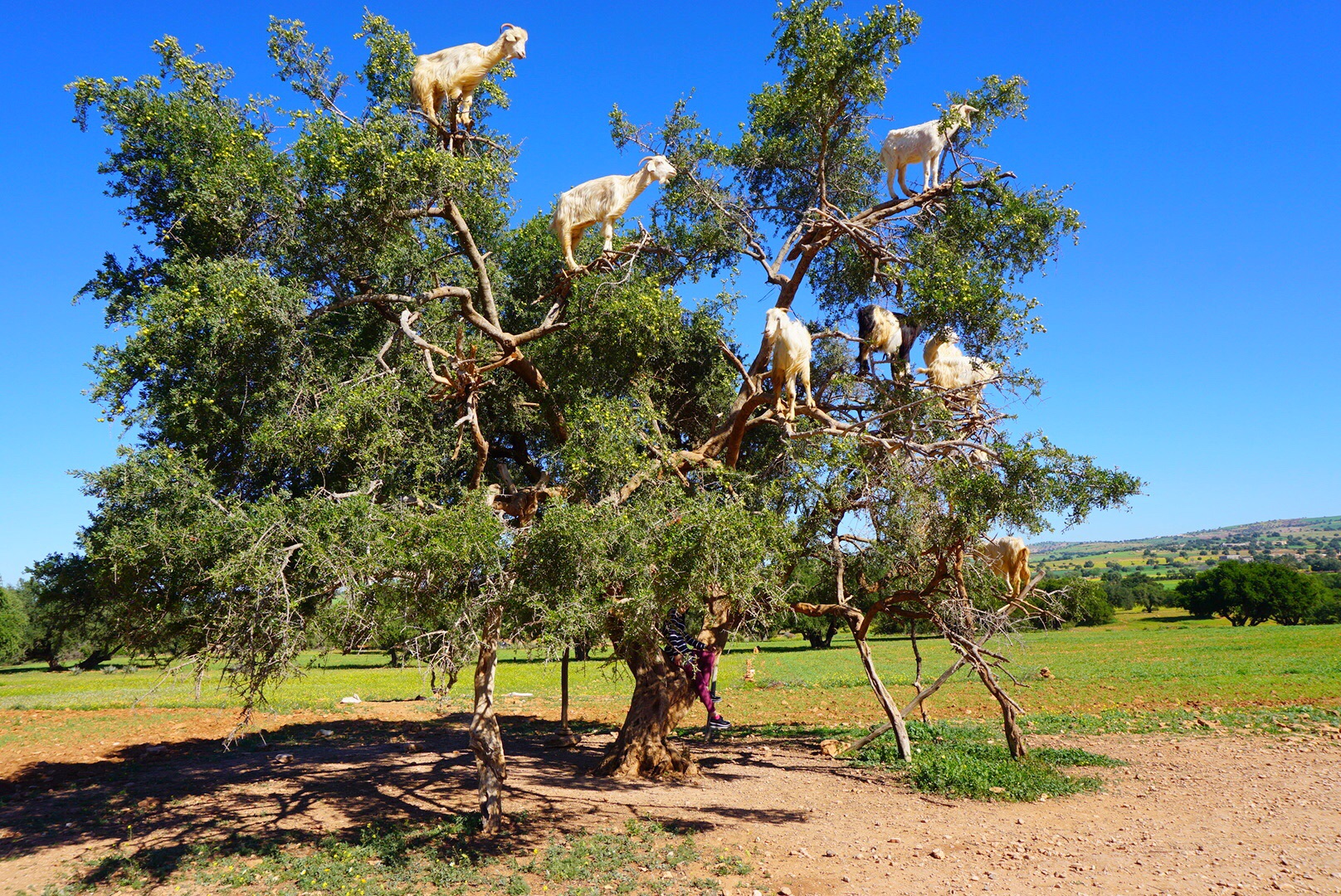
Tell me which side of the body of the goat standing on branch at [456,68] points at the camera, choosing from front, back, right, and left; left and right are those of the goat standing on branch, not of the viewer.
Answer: right

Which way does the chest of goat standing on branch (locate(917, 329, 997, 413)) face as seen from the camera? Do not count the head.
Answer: to the viewer's left

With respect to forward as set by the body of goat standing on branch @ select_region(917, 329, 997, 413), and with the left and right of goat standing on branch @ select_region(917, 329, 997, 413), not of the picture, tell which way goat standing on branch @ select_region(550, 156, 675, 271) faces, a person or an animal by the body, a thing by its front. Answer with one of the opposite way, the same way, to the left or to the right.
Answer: the opposite way

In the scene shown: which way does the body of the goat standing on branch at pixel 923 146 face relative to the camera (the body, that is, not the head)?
to the viewer's right

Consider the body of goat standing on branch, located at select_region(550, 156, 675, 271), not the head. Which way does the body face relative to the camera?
to the viewer's right
